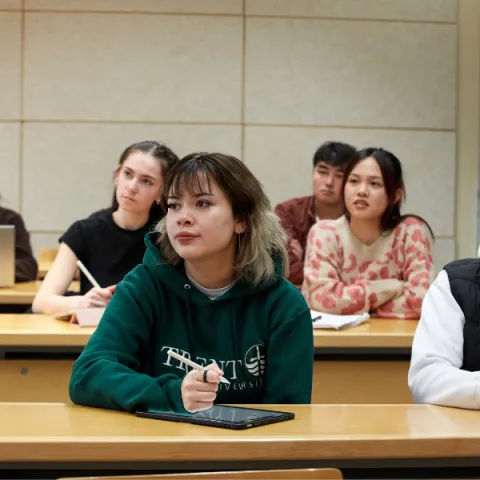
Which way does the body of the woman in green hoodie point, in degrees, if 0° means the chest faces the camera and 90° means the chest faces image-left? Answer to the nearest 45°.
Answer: approximately 0°

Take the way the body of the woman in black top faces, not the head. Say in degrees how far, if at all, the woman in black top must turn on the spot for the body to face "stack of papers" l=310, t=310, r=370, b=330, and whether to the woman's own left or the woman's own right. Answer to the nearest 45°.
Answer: approximately 45° to the woman's own left

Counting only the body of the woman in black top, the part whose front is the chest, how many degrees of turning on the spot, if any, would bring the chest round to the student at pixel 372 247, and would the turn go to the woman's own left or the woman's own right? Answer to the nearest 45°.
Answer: approximately 90° to the woman's own left

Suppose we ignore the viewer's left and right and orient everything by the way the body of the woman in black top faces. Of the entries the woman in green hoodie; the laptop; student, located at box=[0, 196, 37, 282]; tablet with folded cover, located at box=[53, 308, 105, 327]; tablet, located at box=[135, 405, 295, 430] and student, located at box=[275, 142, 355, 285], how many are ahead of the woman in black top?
3

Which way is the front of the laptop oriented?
away from the camera

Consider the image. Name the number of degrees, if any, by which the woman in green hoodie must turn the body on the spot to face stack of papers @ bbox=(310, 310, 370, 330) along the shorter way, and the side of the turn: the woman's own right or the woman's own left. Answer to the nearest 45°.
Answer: approximately 135° to the woman's own left

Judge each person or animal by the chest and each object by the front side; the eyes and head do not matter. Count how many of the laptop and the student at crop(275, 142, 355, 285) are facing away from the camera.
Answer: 1

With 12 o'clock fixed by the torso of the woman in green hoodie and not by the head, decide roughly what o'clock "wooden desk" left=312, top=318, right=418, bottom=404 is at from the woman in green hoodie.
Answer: The wooden desk is roughly at 7 o'clock from the woman in green hoodie.
